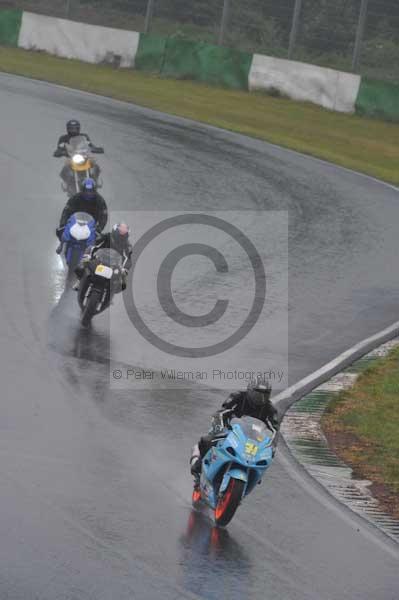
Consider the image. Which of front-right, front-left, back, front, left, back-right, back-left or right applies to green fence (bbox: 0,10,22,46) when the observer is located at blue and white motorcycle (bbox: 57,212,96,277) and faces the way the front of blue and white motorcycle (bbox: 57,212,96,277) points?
back

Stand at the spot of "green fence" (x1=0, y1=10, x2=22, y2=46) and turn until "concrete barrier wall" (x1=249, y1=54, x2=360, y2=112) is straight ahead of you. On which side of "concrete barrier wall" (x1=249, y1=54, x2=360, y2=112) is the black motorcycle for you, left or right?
right

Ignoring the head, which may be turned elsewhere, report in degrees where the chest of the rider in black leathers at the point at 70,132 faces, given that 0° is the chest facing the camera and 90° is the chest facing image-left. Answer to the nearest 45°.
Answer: approximately 0°

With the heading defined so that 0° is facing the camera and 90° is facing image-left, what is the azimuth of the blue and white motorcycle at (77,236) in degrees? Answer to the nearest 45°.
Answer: approximately 0°

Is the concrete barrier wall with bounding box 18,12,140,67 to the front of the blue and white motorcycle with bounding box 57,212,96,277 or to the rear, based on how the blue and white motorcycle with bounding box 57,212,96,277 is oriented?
to the rear

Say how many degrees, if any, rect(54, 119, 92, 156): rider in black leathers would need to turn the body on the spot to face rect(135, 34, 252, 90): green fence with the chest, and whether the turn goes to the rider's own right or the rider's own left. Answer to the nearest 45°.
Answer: approximately 180°

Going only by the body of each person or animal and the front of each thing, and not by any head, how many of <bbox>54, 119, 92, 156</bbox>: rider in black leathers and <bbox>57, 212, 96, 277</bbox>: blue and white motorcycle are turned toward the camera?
2
